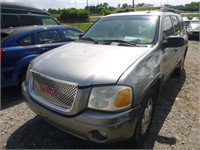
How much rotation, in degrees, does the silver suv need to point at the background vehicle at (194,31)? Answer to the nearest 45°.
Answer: approximately 180°

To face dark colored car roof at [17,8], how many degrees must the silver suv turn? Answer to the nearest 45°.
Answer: approximately 90° to its right

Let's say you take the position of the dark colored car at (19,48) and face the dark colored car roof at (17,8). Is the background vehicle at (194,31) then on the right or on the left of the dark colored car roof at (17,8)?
right

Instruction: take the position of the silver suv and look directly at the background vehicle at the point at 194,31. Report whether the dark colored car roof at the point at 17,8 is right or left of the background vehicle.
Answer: left

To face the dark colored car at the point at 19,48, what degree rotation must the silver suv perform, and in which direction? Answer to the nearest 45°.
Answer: approximately 90° to its right

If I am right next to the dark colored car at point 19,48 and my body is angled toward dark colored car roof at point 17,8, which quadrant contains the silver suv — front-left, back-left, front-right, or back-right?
back-right
